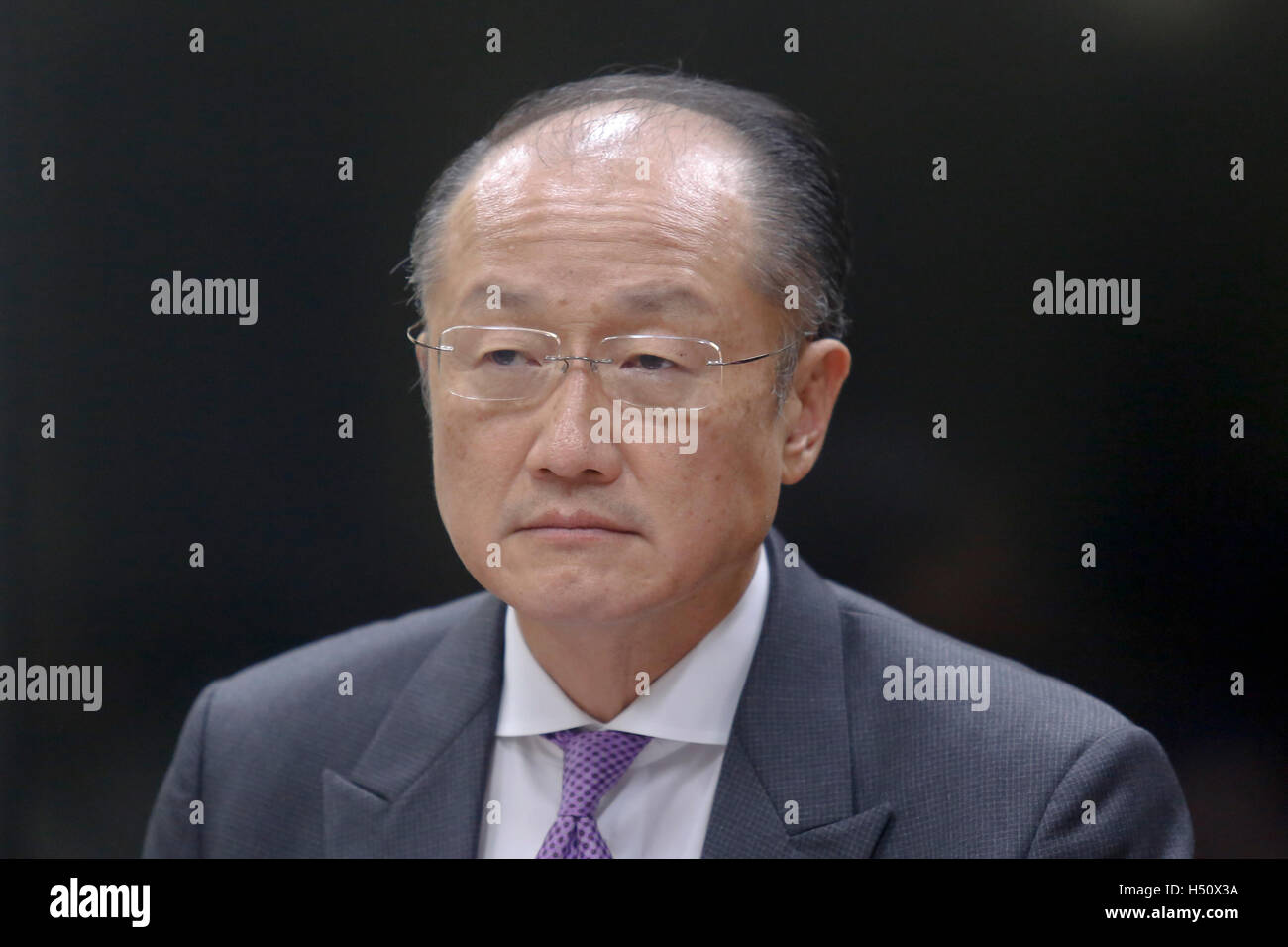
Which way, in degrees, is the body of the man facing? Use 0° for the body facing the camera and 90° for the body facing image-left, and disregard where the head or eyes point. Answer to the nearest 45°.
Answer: approximately 0°
